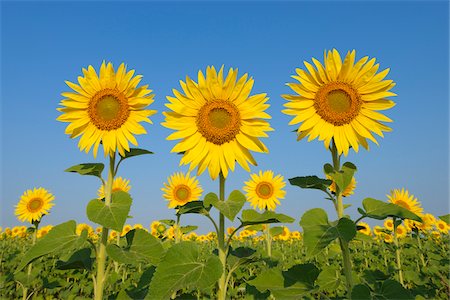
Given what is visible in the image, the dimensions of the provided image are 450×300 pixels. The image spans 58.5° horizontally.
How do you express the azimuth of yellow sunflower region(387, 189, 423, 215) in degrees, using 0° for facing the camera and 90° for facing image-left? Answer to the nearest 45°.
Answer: approximately 0°
